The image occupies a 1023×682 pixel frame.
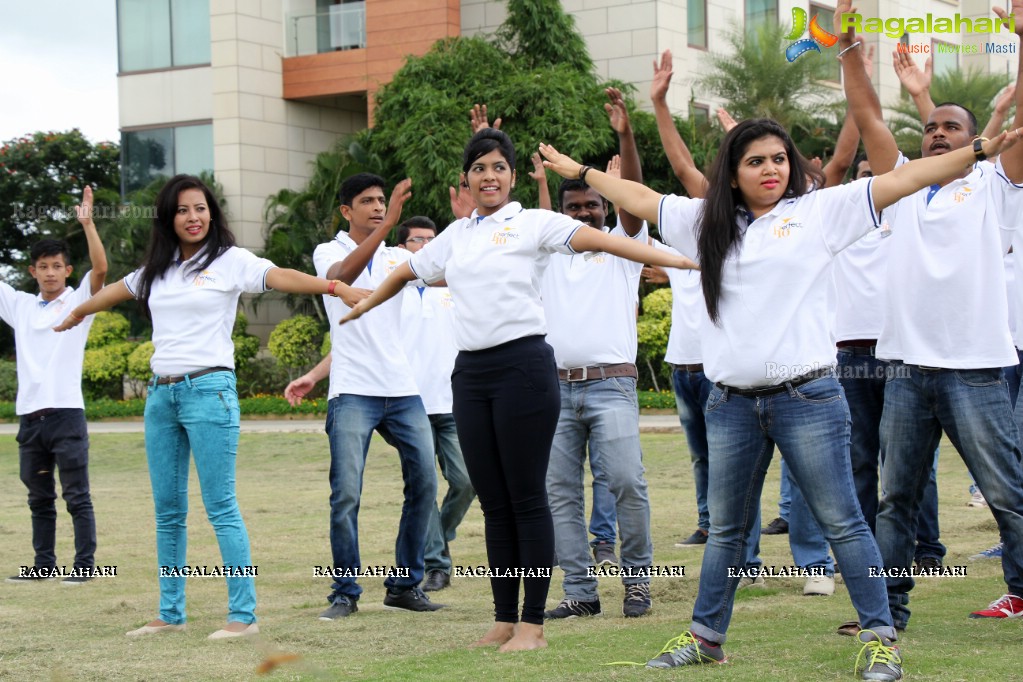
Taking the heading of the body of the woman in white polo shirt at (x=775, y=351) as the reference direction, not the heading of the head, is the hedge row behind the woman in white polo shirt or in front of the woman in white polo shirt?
behind

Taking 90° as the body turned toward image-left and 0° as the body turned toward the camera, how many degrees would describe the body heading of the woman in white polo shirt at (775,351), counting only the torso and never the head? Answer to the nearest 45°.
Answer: approximately 0°

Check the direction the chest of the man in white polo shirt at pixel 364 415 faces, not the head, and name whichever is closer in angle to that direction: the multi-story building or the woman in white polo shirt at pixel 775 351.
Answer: the woman in white polo shirt

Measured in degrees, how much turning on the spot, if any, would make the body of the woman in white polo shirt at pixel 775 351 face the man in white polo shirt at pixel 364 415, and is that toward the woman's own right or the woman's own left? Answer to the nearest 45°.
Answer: approximately 135° to the woman's own right

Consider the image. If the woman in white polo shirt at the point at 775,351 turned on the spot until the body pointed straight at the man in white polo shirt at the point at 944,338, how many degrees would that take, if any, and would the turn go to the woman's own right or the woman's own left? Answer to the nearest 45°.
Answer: approximately 135° to the woman's own left

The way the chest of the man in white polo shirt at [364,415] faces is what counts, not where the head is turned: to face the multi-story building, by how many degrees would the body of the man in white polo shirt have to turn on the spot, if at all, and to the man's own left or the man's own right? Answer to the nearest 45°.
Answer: approximately 135° to the man's own left

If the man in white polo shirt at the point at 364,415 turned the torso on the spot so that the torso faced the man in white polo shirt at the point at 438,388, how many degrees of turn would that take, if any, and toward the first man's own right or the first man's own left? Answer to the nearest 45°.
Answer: approximately 135° to the first man's own left

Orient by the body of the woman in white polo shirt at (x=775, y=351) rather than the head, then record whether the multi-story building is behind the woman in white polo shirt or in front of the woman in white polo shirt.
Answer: behind
